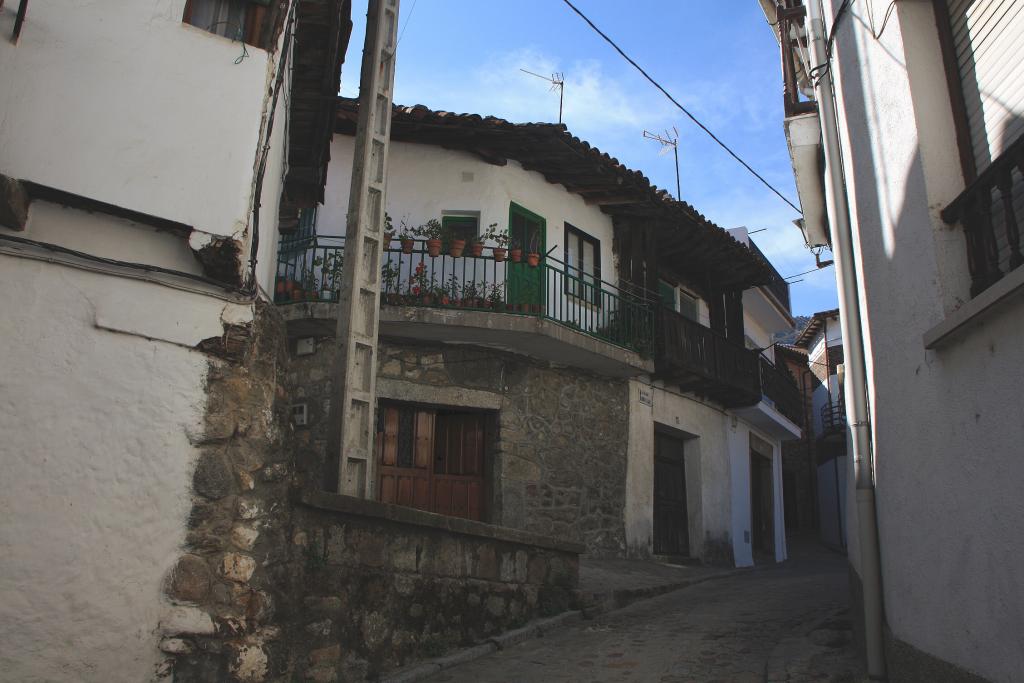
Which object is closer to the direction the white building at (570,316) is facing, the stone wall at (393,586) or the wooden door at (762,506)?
the stone wall

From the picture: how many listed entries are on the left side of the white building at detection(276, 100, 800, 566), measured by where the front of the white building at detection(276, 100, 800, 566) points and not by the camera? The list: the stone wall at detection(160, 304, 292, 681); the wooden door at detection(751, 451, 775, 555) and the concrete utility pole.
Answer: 1

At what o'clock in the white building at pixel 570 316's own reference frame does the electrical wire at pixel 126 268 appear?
The electrical wire is roughly at 2 o'clock from the white building.

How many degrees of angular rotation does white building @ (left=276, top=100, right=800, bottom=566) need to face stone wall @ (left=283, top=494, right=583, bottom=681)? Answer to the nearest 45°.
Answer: approximately 45° to its right

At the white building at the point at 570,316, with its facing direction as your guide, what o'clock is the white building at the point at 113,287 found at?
the white building at the point at 113,287 is roughly at 2 o'clock from the white building at the point at 570,316.

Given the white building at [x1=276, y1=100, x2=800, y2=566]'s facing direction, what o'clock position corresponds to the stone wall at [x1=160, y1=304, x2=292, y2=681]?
The stone wall is roughly at 2 o'clock from the white building.

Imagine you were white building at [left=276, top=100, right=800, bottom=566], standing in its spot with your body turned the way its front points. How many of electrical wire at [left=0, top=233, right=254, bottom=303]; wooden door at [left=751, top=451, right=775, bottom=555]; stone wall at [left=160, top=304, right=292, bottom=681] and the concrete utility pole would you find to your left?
1

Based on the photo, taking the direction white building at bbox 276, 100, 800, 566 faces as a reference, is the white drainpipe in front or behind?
in front

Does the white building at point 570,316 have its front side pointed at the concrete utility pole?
no

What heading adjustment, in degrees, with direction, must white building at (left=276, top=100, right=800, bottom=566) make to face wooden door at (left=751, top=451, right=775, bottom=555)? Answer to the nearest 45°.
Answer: approximately 90° to its left

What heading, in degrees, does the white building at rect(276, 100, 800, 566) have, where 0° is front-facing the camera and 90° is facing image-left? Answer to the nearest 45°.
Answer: approximately 315°
